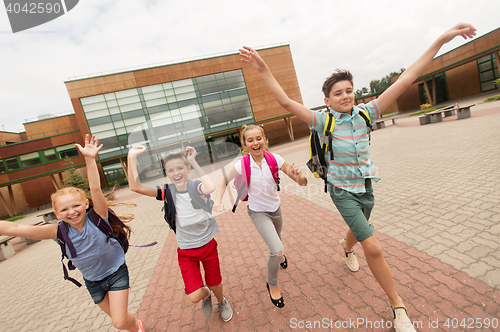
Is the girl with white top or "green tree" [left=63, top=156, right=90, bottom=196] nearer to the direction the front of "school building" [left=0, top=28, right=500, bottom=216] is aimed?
the girl with white top

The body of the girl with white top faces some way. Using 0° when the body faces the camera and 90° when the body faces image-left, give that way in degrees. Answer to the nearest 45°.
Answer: approximately 0°

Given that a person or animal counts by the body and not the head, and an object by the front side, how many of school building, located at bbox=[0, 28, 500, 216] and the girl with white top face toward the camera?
2

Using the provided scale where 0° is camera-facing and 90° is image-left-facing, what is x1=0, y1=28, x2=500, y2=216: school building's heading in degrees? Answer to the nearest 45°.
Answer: approximately 0°

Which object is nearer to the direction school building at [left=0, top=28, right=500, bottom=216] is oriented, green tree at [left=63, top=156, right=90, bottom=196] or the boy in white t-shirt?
the boy in white t-shirt

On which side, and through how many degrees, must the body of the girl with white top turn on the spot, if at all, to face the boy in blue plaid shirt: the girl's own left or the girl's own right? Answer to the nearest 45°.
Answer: approximately 45° to the girl's own left

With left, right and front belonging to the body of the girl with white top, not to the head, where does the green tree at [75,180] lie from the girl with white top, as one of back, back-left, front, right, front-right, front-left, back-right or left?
back-right

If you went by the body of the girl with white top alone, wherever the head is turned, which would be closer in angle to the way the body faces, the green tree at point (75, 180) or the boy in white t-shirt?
the boy in white t-shirt
